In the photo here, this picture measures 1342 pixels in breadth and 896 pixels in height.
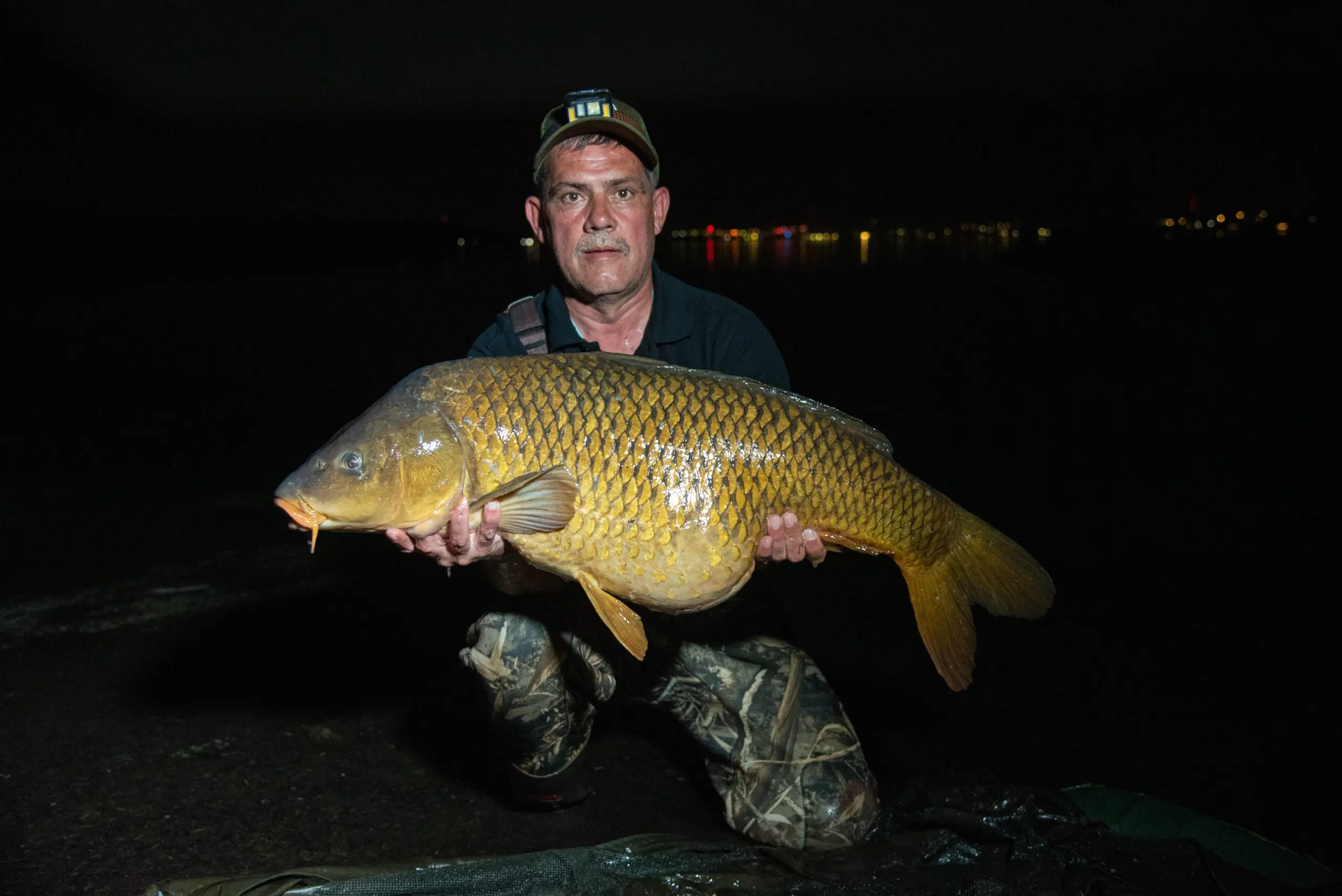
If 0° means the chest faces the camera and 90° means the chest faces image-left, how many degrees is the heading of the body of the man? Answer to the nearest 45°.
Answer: approximately 0°

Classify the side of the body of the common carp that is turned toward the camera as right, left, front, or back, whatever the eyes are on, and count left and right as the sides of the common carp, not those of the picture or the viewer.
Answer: left
